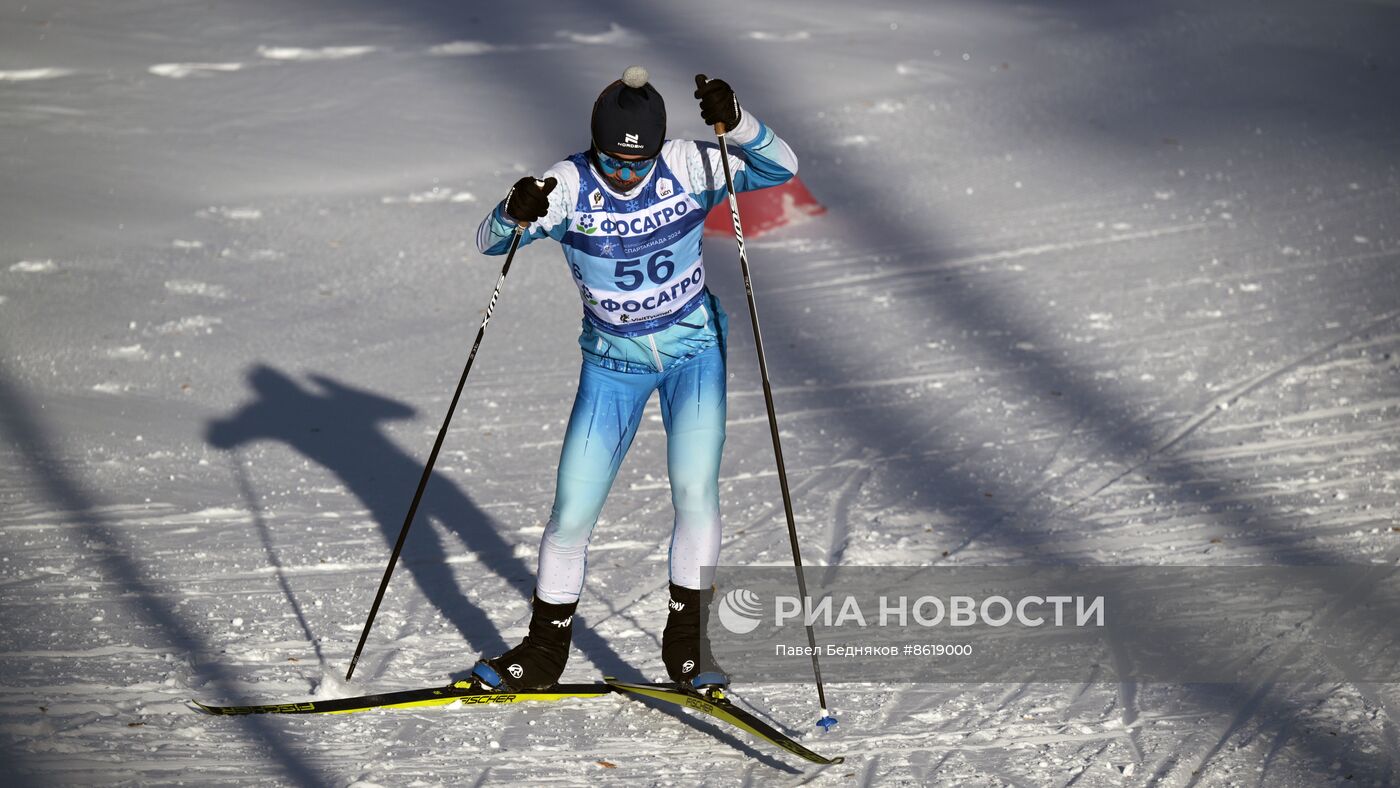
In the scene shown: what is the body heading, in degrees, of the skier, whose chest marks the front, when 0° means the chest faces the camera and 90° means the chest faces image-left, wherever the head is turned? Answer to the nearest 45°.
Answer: approximately 0°
